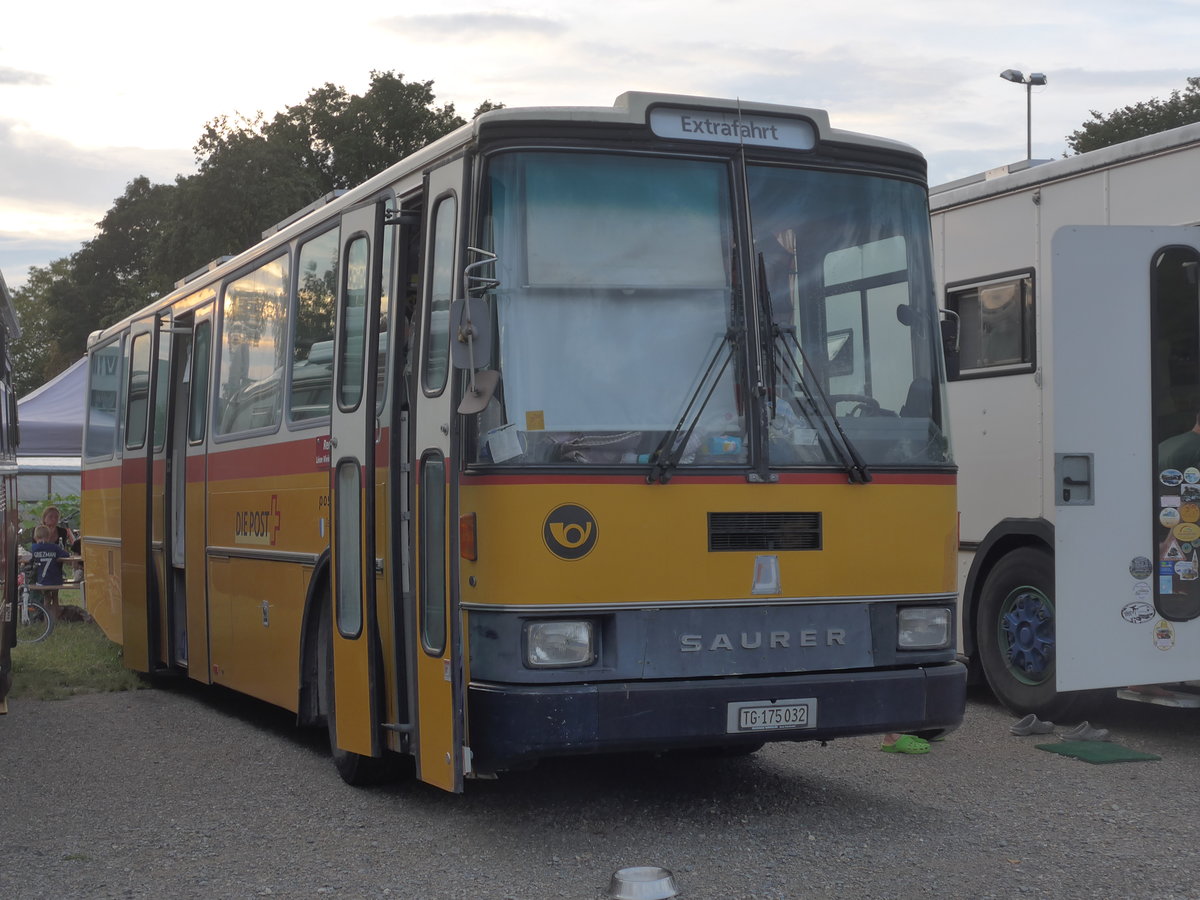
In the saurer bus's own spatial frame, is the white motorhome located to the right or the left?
on its left

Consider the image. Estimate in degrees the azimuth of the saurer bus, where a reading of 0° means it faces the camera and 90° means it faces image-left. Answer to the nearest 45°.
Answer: approximately 315°

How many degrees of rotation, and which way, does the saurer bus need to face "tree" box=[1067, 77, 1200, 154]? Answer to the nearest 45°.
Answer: approximately 90° to its left

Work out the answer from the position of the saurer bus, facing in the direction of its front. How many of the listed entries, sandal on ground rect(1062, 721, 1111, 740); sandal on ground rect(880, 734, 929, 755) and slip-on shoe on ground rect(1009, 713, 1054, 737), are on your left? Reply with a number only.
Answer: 3

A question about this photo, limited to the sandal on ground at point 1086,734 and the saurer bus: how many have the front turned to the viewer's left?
1

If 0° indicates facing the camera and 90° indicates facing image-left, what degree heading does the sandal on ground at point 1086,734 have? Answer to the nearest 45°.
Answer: approximately 90°

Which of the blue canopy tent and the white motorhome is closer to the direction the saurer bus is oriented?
the white motorhome
